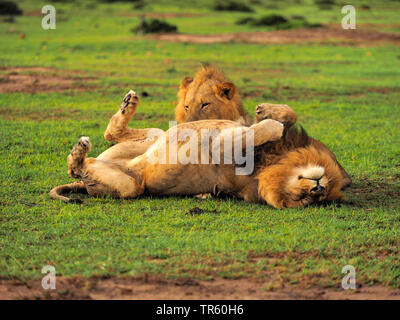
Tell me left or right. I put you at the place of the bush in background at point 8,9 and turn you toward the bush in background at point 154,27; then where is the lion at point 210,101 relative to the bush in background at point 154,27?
right
